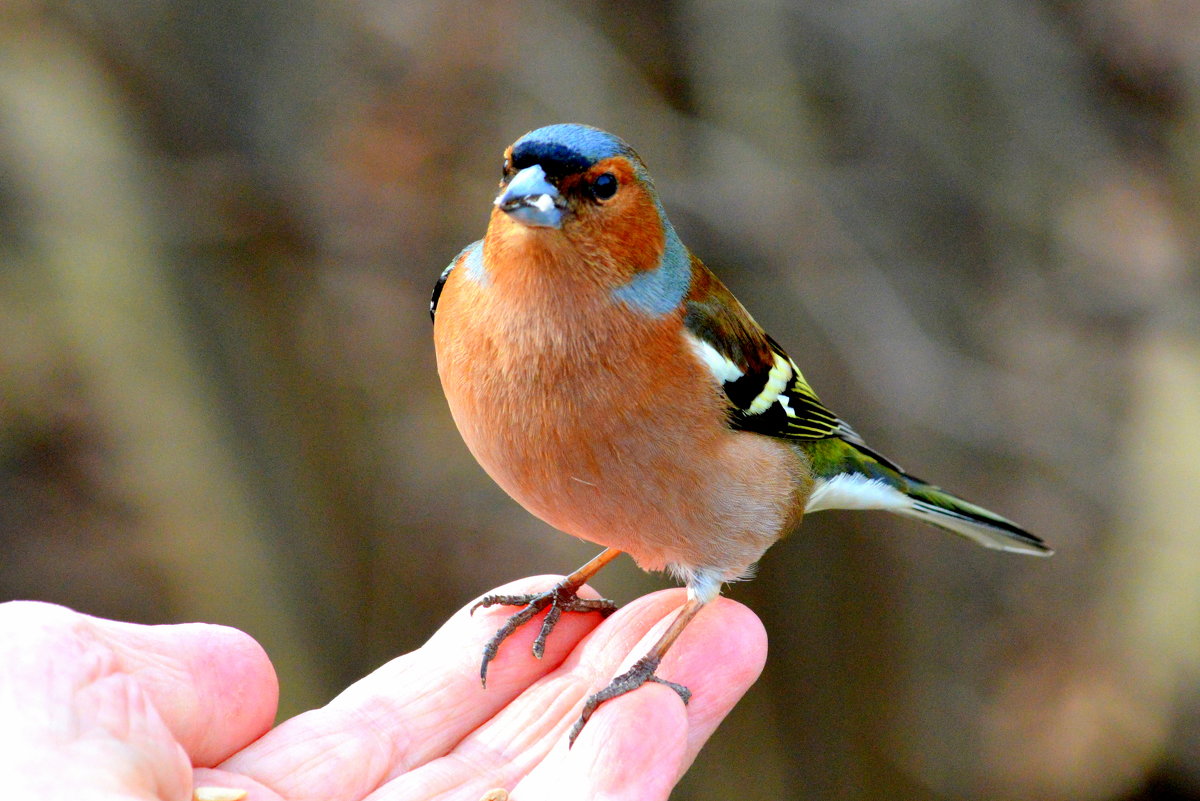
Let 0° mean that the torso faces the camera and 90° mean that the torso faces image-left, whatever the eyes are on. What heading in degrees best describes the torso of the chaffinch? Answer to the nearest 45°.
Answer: approximately 45°
